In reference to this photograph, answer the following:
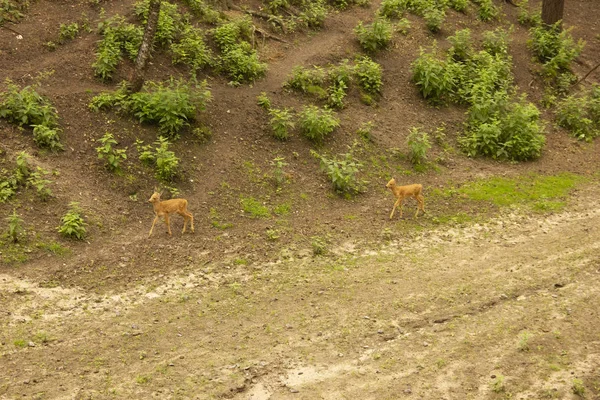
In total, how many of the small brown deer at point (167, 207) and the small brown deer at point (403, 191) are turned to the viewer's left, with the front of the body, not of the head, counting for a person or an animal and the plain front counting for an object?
2

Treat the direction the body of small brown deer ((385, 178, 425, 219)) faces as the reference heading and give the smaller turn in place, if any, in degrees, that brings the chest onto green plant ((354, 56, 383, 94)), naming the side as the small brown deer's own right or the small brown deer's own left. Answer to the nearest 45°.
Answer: approximately 90° to the small brown deer's own right

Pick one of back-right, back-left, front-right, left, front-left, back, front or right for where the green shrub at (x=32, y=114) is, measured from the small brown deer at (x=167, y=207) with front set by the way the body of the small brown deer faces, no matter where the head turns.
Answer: front-right

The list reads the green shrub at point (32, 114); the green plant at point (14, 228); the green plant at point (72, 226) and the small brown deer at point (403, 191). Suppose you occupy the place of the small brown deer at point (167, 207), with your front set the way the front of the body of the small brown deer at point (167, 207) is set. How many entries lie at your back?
1

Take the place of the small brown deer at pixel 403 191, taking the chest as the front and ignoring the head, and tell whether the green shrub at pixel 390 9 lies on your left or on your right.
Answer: on your right

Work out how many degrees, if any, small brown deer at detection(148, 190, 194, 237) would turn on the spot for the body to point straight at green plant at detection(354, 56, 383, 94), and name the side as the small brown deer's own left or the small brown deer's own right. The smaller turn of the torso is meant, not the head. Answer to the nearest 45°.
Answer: approximately 135° to the small brown deer's own right

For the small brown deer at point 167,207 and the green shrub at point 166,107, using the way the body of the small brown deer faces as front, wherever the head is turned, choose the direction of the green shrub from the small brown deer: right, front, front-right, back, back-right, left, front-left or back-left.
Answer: right

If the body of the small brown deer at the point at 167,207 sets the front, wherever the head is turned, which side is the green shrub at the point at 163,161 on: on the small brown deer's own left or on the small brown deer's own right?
on the small brown deer's own right

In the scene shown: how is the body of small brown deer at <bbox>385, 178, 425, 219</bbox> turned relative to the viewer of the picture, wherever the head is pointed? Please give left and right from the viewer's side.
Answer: facing to the left of the viewer

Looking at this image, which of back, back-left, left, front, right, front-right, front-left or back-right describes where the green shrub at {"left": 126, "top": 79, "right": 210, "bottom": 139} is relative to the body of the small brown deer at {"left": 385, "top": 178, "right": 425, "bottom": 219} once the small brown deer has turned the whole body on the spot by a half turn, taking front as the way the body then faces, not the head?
back

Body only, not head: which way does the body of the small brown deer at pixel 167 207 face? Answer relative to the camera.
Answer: to the viewer's left

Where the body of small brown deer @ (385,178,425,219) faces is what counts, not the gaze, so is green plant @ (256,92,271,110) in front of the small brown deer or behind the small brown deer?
in front

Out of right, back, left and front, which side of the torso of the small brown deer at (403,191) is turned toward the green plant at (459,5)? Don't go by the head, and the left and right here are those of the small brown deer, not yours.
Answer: right

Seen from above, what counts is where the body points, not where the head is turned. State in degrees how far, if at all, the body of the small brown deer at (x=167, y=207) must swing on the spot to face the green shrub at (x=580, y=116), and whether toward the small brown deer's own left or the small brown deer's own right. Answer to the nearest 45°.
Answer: approximately 135° to the small brown deer's own right

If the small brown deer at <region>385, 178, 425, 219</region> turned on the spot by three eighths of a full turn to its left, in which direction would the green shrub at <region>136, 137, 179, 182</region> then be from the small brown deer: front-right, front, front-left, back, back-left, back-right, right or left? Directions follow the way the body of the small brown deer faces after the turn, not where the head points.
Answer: back-right

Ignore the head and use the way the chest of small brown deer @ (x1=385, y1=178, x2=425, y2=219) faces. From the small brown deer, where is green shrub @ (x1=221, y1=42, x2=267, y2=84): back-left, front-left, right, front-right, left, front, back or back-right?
front-right
